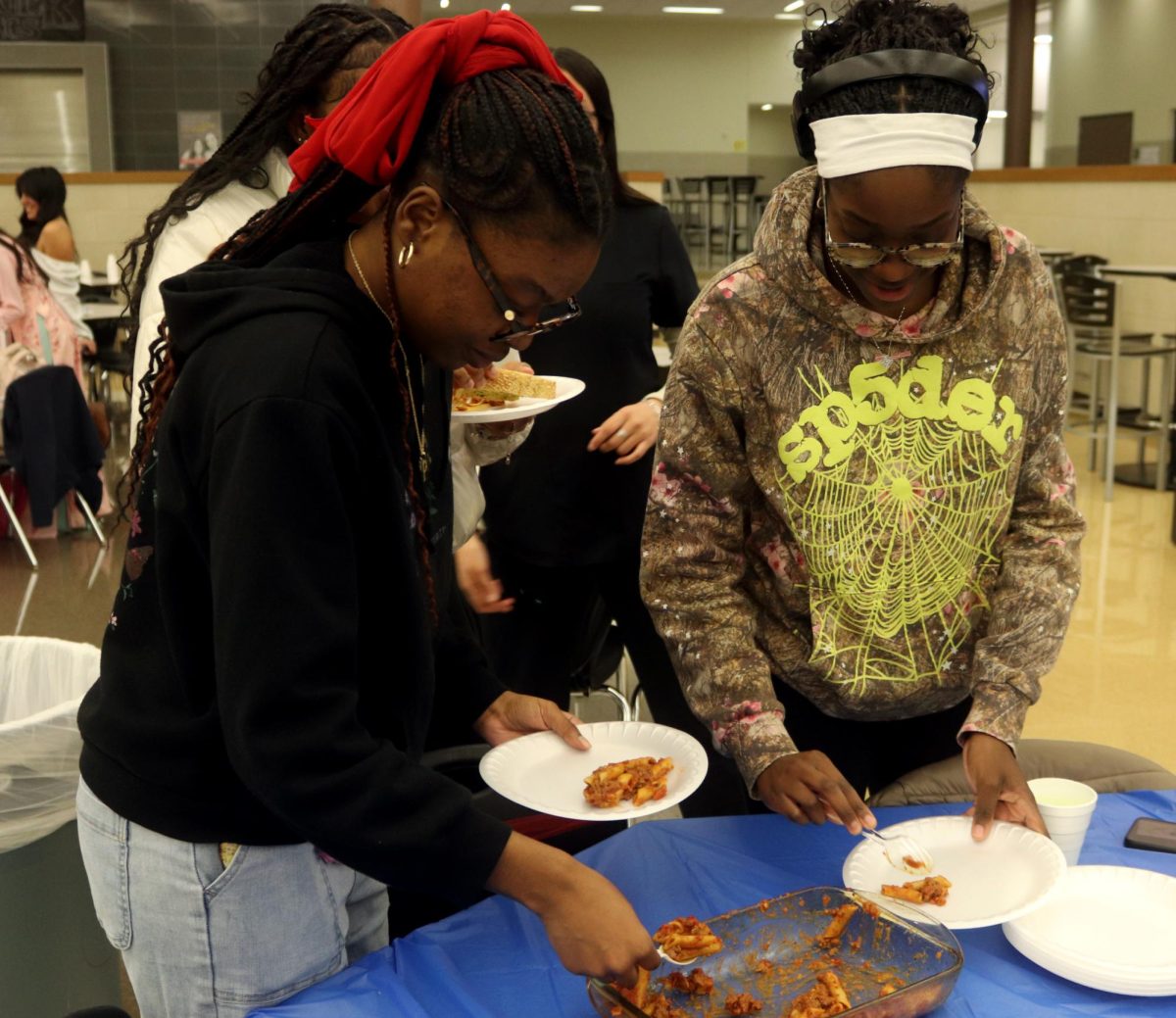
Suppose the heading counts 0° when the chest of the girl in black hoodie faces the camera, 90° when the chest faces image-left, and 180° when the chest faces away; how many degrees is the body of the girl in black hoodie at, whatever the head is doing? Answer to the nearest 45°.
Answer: approximately 270°

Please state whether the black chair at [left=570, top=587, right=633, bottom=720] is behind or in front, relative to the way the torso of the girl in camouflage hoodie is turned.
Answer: behind

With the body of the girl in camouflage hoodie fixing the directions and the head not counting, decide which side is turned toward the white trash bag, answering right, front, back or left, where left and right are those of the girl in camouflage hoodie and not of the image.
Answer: right

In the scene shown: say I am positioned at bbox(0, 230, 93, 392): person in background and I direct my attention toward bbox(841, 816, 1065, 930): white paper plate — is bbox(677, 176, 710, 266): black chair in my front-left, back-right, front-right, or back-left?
back-left

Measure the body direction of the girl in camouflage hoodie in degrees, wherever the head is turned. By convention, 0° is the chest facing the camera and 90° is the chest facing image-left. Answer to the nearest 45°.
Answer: approximately 0°
